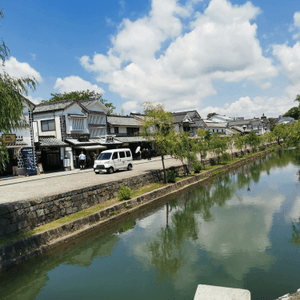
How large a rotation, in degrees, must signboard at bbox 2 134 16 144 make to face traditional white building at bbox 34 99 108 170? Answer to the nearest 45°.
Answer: approximately 135° to its left

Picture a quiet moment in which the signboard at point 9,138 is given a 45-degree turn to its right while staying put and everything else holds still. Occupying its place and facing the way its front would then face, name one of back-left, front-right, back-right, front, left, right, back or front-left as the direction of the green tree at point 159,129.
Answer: left

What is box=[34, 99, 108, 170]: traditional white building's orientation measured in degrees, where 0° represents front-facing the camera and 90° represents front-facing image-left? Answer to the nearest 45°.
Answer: approximately 315°

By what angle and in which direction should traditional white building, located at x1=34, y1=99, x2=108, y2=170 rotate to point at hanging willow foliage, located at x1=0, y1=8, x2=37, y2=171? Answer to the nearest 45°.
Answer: approximately 45° to its right

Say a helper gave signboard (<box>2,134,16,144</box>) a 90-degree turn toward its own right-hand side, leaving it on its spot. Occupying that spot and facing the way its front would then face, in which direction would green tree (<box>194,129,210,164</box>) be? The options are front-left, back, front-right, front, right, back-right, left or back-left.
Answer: back

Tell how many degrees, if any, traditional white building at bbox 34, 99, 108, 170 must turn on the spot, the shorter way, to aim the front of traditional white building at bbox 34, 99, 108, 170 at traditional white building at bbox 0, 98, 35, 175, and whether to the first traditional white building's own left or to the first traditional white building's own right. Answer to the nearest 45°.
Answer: approximately 90° to the first traditional white building's own right

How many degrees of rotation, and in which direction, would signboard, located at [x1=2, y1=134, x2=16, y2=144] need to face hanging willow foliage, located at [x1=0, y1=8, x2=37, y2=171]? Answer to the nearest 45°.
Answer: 0° — it already faces it

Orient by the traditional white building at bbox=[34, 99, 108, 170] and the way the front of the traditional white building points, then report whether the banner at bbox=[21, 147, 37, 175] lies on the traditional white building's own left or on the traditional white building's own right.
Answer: on the traditional white building's own right

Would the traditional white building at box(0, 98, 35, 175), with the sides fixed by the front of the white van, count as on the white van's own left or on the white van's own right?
on the white van's own right

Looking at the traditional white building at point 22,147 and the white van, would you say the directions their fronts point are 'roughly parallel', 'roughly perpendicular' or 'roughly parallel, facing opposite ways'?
roughly perpendicular

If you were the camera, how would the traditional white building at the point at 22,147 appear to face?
facing the viewer and to the right of the viewer

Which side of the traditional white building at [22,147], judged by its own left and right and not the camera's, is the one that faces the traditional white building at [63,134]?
left
